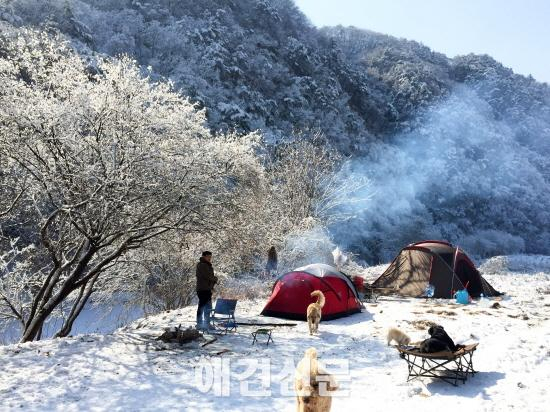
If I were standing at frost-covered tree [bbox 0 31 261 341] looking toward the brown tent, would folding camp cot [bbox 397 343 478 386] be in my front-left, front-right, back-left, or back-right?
front-right

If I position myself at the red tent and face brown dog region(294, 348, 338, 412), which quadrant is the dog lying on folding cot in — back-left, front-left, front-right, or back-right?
front-left

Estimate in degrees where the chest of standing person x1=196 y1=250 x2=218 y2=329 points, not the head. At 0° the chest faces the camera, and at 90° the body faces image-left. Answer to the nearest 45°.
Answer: approximately 270°

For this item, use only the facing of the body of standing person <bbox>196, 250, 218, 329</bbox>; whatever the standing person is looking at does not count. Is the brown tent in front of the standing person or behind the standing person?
in front

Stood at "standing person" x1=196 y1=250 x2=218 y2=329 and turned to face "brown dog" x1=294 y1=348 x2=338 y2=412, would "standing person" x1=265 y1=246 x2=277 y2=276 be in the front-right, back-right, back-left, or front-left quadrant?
back-left

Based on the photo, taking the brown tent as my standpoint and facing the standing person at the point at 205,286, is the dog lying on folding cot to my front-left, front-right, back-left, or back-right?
front-left

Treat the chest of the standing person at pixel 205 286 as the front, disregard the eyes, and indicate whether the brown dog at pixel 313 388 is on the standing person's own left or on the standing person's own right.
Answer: on the standing person's own right

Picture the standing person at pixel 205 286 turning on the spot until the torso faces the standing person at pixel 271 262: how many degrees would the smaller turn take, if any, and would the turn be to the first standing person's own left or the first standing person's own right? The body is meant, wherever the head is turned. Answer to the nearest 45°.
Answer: approximately 90° to the first standing person's own left

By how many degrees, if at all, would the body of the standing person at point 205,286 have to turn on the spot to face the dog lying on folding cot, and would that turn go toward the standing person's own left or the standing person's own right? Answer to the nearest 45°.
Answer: approximately 45° to the standing person's own right

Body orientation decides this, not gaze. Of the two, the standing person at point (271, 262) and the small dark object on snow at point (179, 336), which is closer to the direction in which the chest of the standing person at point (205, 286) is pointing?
the standing person

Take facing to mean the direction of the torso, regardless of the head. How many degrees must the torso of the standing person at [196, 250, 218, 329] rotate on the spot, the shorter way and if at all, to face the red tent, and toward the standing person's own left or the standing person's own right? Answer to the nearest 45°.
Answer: approximately 45° to the standing person's own left
